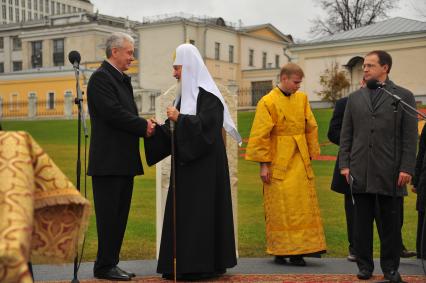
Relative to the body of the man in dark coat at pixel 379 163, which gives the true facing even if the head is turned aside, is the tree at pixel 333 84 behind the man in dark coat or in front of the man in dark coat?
behind

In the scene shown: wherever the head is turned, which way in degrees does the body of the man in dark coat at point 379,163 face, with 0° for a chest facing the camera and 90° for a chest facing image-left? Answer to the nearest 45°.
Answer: approximately 0°

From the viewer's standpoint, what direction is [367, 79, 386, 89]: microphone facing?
to the viewer's left

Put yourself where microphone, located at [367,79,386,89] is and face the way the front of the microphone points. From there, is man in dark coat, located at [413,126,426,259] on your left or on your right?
on your right

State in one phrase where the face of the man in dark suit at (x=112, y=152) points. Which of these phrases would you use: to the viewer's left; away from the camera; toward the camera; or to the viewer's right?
to the viewer's right

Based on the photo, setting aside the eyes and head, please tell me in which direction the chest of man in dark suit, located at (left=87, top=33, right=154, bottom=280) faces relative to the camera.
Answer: to the viewer's right

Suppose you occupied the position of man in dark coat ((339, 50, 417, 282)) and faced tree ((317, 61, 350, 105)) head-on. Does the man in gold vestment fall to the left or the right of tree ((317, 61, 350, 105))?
left
